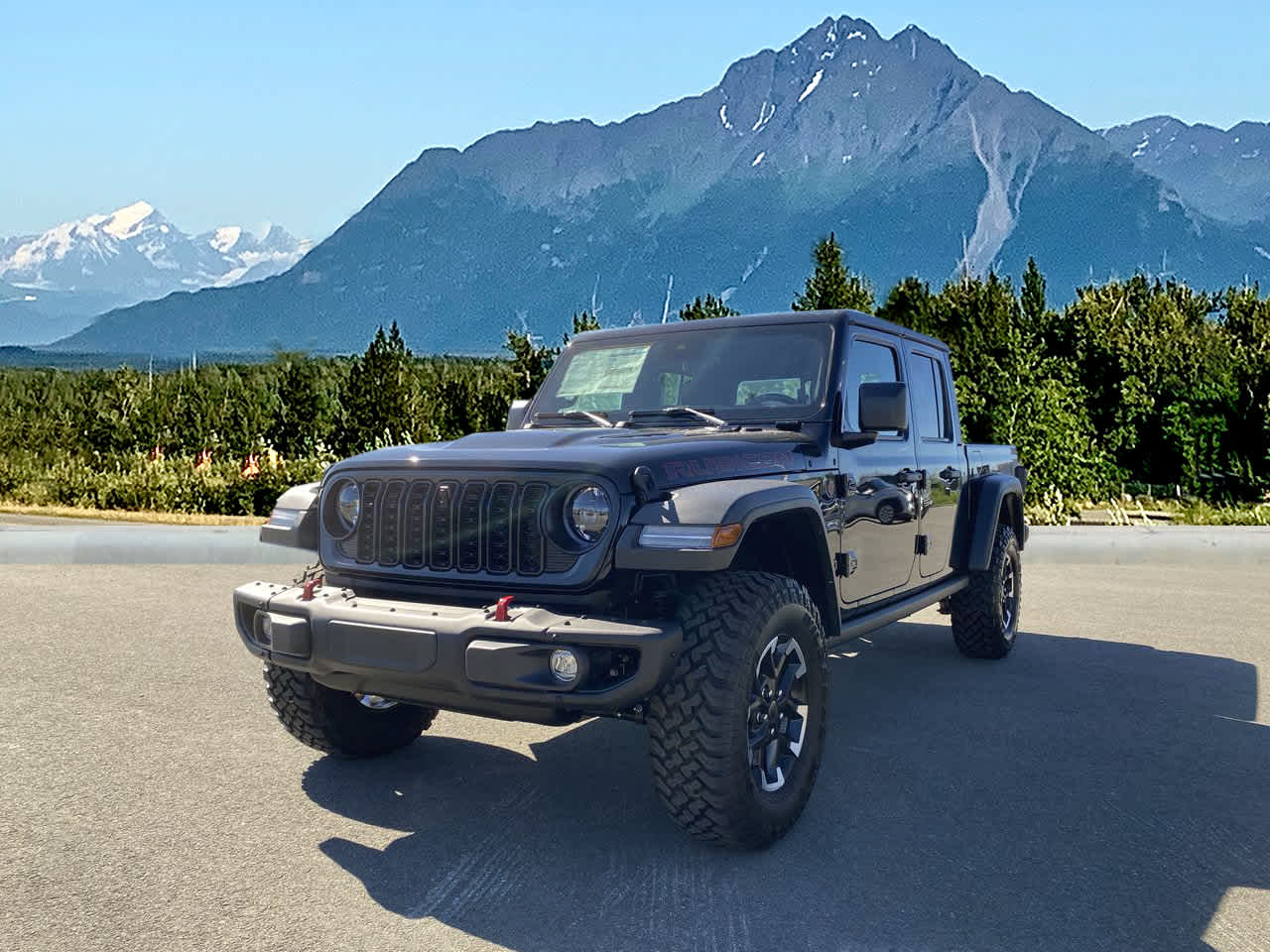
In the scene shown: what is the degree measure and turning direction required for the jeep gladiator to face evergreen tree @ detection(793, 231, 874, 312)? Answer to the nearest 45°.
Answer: approximately 135° to its right

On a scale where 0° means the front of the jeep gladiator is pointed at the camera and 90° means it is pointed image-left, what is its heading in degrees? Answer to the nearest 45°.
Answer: approximately 45°

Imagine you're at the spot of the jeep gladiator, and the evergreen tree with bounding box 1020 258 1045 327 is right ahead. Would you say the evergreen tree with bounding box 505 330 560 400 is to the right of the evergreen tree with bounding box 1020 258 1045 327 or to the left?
left

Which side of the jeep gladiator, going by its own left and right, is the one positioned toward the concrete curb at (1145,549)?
back

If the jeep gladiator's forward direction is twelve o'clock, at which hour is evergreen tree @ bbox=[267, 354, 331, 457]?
The evergreen tree is roughly at 4 o'clock from the jeep gladiator.

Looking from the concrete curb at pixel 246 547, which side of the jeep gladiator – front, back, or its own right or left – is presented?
right

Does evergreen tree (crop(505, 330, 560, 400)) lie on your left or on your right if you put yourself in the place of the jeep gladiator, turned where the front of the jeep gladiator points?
on your right
